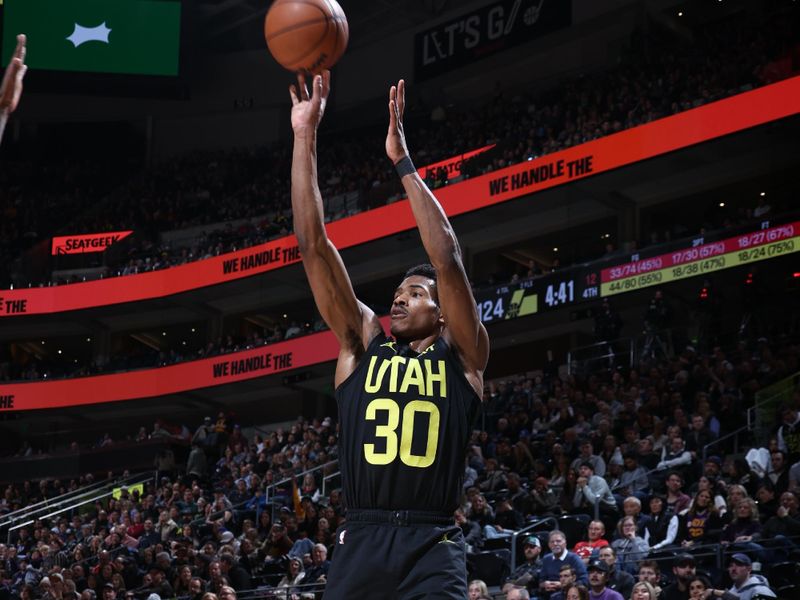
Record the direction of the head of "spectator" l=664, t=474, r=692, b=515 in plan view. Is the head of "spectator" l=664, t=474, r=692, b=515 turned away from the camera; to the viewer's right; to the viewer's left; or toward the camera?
toward the camera

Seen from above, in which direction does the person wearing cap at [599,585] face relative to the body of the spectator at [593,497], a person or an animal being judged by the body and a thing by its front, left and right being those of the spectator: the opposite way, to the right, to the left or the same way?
the same way

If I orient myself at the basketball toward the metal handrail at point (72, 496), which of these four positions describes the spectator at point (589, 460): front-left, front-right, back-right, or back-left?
front-right

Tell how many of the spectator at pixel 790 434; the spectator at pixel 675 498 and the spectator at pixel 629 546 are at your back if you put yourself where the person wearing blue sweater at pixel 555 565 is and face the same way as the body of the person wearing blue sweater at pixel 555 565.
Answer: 3

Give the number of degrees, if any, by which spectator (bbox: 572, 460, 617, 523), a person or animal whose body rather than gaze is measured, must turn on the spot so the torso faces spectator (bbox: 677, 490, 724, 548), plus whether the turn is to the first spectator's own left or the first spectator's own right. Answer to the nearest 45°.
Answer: approximately 90° to the first spectator's own left

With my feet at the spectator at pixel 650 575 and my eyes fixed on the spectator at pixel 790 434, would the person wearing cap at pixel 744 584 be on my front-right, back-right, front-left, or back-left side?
front-right

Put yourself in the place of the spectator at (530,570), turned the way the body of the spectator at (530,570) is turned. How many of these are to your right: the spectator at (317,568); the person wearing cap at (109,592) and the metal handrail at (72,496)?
3

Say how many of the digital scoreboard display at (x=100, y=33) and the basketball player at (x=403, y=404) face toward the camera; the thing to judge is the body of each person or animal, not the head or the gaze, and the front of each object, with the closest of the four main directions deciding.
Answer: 2

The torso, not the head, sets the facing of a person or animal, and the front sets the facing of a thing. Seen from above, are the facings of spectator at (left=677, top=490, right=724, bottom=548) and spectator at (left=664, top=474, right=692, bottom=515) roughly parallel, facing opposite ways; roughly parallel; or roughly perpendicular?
roughly parallel

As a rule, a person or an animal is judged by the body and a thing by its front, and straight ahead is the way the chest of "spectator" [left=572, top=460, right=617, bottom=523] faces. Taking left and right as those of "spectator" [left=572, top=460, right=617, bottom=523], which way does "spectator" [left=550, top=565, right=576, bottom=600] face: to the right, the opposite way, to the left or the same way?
the same way

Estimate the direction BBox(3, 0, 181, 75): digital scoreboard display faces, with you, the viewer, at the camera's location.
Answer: facing the viewer

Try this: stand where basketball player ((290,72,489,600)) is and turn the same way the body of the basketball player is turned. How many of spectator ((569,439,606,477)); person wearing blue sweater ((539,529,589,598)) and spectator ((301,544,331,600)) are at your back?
3

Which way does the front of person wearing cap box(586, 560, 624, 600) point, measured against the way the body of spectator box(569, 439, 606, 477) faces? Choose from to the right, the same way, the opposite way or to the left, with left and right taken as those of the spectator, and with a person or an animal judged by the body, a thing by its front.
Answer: the same way

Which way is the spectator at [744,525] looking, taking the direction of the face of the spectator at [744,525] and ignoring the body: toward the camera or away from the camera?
toward the camera

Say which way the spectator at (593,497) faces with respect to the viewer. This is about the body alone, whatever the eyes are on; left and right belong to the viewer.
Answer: facing the viewer and to the left of the viewer
